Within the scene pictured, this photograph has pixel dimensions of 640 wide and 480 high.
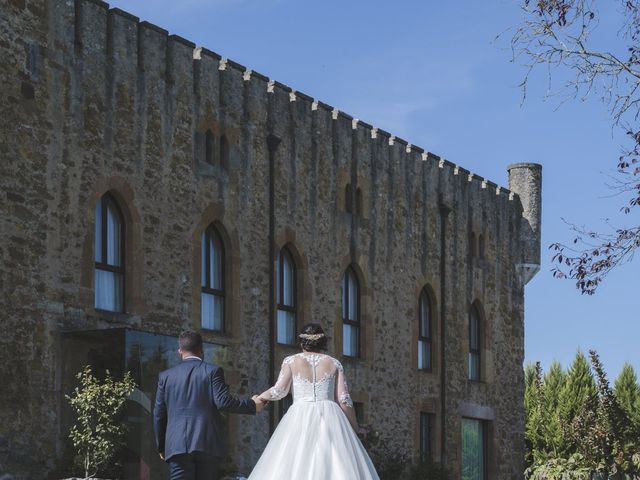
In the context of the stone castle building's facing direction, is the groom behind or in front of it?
in front

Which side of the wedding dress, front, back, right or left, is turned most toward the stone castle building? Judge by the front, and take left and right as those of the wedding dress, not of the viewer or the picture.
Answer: front

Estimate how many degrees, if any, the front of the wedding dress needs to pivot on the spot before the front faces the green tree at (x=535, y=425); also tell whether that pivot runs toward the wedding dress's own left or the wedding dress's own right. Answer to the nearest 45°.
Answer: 0° — they already face it

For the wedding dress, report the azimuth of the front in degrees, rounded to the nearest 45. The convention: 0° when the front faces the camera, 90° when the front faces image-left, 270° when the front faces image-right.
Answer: approximately 180°

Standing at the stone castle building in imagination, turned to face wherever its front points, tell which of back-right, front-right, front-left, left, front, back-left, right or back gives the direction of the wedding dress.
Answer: front-right

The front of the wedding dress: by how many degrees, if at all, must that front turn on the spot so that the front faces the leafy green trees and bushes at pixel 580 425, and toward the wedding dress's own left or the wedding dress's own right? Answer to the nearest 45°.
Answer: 0° — they already face it

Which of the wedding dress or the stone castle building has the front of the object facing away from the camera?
the wedding dress

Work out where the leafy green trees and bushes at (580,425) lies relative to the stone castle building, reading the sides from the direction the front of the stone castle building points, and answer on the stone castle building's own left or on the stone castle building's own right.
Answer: on the stone castle building's own left

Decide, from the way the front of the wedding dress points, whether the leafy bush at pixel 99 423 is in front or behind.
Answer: in front

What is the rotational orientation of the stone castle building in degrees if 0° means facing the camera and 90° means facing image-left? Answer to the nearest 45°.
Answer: approximately 315°

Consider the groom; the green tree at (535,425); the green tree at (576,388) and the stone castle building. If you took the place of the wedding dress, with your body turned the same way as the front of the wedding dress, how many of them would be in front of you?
3

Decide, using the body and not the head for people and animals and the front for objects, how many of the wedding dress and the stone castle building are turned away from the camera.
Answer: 1

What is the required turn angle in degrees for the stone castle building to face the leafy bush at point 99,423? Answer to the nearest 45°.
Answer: approximately 45° to its right
